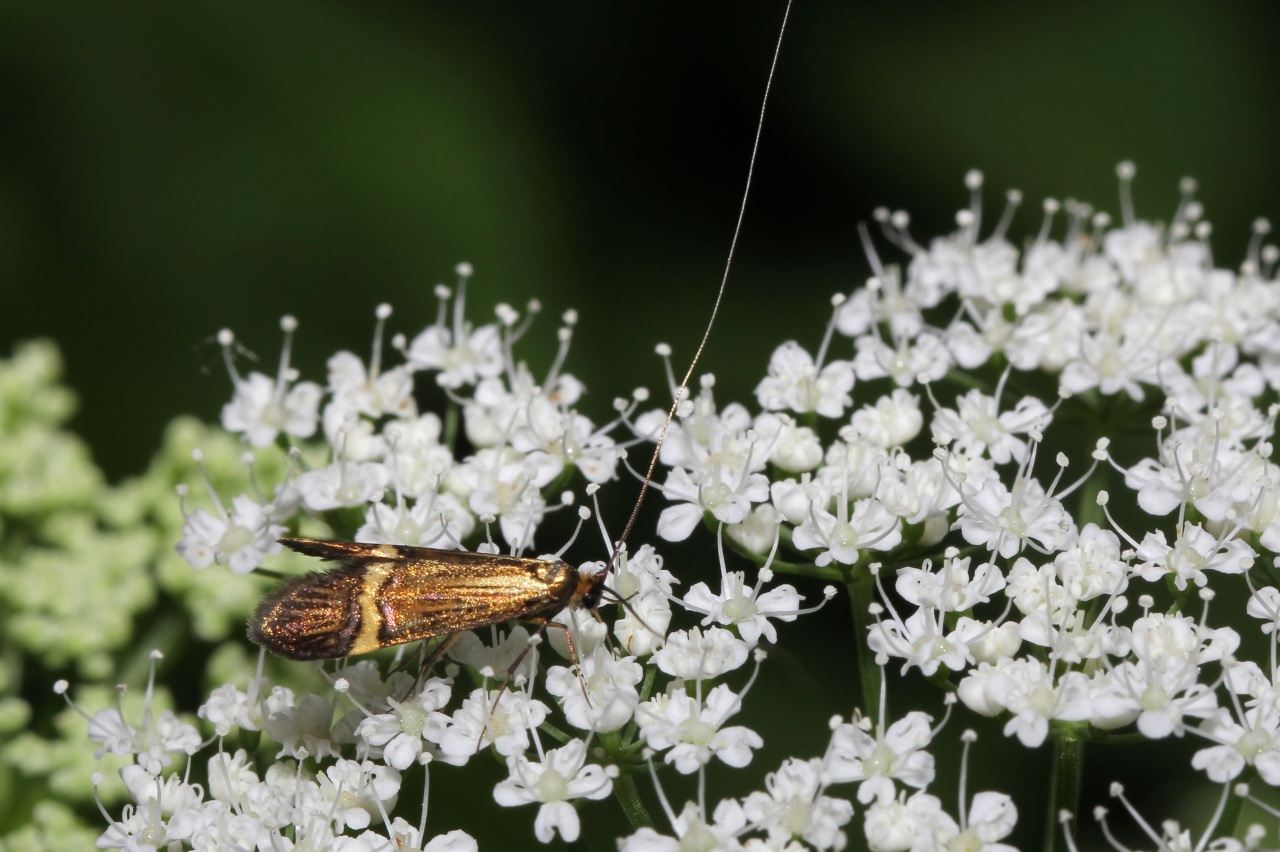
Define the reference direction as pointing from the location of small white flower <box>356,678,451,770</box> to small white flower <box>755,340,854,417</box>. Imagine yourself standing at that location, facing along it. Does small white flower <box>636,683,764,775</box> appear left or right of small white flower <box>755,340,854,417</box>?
right

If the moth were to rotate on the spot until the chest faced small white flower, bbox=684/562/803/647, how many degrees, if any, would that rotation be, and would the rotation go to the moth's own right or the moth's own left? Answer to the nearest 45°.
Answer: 0° — it already faces it

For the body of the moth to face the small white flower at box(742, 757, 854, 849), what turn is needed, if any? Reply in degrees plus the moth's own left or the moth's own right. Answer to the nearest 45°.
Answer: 0° — it already faces it

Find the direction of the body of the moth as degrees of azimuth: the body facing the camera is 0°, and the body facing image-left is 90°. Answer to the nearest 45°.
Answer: approximately 270°

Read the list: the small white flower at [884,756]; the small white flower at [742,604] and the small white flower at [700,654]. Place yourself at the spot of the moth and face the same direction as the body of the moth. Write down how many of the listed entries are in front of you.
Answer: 3
